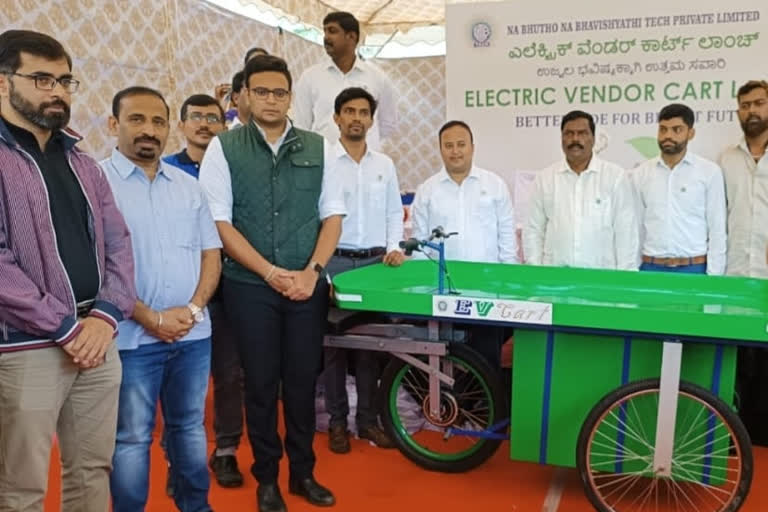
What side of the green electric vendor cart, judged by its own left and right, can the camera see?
left

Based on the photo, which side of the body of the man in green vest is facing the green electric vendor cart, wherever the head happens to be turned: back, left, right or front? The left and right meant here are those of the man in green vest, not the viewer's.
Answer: left

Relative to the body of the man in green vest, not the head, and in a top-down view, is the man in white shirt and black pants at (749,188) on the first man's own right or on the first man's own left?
on the first man's own left

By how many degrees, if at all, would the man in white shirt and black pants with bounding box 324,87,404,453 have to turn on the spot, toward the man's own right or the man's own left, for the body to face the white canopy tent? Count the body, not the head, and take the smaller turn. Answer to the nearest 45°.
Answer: approximately 180°

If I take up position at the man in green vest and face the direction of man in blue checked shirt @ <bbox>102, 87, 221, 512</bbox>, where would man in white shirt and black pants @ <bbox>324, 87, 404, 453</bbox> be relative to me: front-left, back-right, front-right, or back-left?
back-right

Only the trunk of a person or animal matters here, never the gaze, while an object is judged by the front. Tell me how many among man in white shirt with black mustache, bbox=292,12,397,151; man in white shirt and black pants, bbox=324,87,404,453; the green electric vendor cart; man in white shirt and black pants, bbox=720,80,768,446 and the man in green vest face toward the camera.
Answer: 4
